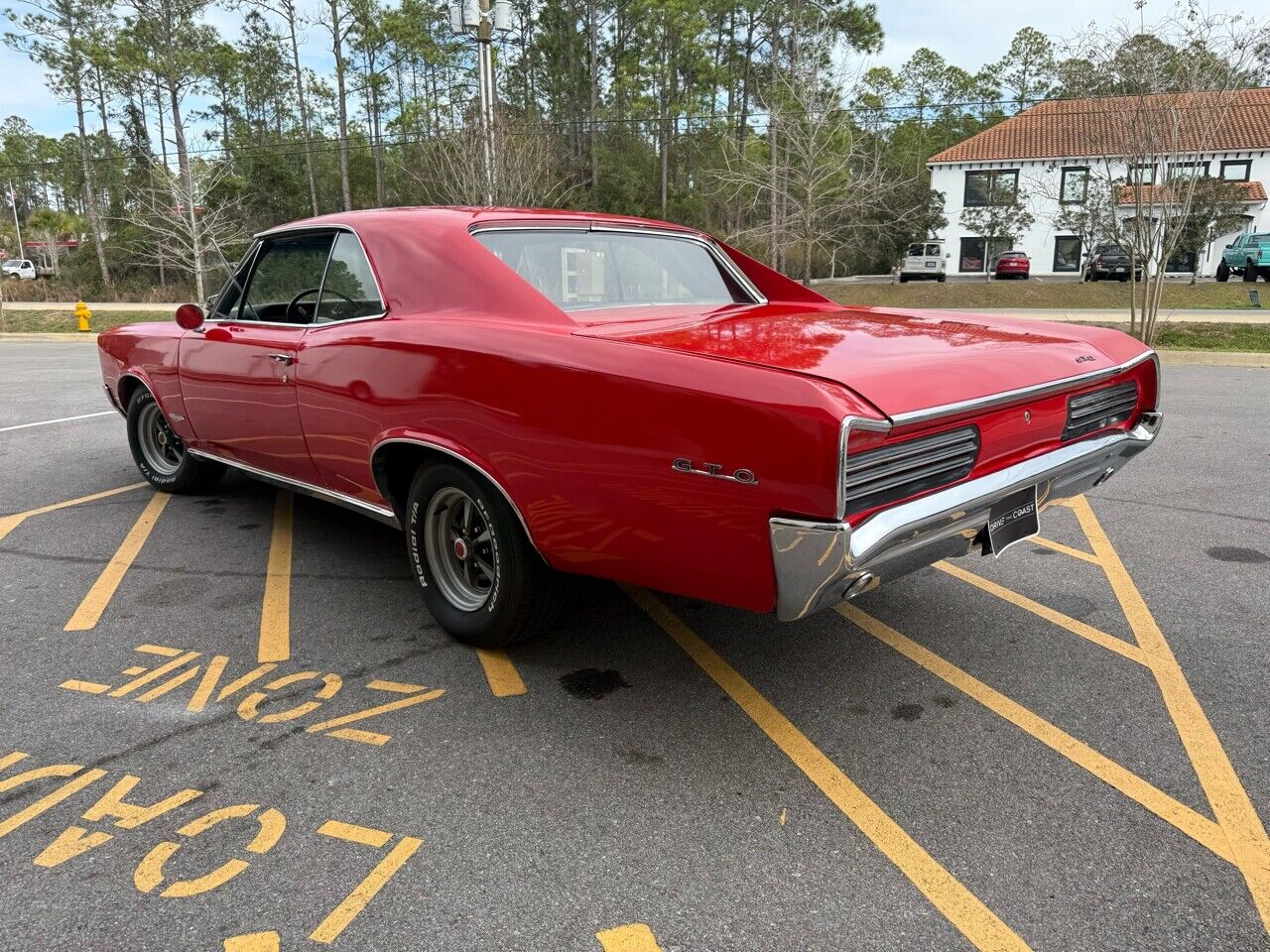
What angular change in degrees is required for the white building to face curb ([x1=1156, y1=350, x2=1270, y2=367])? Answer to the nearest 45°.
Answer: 0° — it already faces it

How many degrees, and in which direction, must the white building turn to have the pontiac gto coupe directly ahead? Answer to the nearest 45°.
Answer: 0° — it already faces it

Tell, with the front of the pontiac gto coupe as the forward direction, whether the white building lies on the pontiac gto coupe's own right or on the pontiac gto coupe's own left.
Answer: on the pontiac gto coupe's own right

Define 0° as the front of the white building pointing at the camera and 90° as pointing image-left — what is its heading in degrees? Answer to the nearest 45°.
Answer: approximately 0°

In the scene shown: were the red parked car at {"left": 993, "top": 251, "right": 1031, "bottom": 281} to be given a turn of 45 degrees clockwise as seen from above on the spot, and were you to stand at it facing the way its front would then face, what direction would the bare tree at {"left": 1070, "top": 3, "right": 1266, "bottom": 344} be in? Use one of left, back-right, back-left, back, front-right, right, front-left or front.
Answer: back-right

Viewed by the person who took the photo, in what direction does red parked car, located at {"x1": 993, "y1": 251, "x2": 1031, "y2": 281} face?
facing away from the viewer

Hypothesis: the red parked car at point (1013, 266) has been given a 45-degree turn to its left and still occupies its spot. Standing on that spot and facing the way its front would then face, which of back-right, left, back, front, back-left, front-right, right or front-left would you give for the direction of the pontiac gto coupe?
back-left

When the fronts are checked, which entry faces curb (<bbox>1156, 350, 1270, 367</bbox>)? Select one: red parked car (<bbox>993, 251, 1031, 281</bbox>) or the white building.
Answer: the white building

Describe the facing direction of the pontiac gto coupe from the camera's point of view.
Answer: facing away from the viewer and to the left of the viewer

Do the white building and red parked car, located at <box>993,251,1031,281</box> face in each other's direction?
yes

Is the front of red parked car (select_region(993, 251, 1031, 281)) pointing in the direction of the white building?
yes
